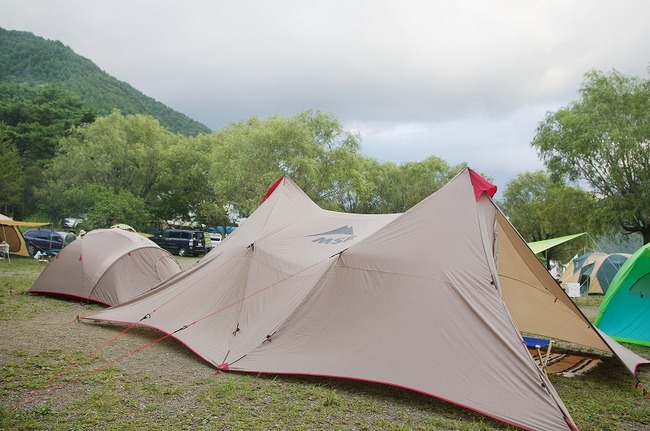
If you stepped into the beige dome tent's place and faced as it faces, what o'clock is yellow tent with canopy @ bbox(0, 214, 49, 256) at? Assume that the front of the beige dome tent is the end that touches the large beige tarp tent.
The yellow tent with canopy is roughly at 7 o'clock from the beige dome tent.

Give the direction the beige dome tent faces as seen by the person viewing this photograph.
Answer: facing the viewer and to the right of the viewer

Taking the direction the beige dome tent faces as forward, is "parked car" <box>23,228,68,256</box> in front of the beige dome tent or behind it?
behind

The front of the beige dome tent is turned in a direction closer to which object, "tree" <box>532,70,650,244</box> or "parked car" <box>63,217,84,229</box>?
the tree

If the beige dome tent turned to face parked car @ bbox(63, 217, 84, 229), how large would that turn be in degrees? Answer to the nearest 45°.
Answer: approximately 135° to its left

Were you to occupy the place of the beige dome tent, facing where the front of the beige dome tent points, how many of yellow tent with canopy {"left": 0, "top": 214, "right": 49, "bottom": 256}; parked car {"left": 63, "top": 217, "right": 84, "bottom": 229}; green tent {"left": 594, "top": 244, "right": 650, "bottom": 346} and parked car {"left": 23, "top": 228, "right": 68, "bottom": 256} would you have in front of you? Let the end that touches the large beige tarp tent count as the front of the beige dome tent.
1

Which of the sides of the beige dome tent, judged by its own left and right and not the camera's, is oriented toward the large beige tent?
front

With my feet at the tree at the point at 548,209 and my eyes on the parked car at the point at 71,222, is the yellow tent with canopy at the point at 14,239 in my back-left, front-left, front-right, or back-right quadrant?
front-left

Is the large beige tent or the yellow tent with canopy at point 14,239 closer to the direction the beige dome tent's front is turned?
the large beige tent

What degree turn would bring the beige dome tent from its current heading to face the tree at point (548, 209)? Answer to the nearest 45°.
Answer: approximately 90° to its left

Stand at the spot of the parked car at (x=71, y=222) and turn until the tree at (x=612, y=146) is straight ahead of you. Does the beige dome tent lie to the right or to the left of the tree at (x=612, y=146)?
right

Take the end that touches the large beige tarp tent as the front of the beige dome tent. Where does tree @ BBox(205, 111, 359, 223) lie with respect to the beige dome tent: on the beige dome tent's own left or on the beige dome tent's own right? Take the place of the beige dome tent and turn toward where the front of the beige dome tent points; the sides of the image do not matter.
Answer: on the beige dome tent's own left
